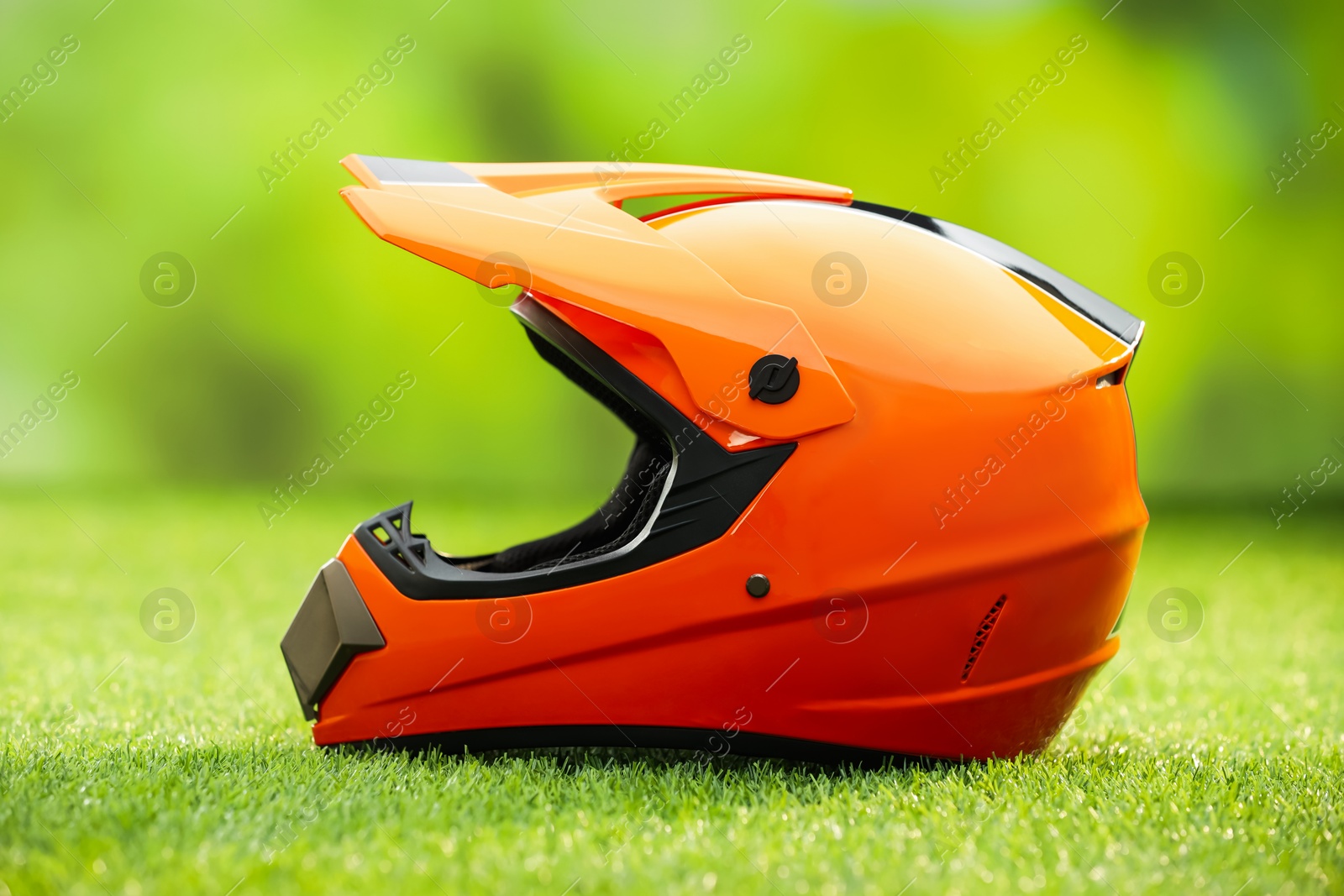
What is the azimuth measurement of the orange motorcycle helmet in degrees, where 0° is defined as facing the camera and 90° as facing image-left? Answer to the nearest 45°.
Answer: approximately 90°
